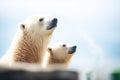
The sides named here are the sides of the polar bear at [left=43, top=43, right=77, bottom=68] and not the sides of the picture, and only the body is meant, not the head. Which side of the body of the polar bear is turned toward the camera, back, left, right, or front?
right
